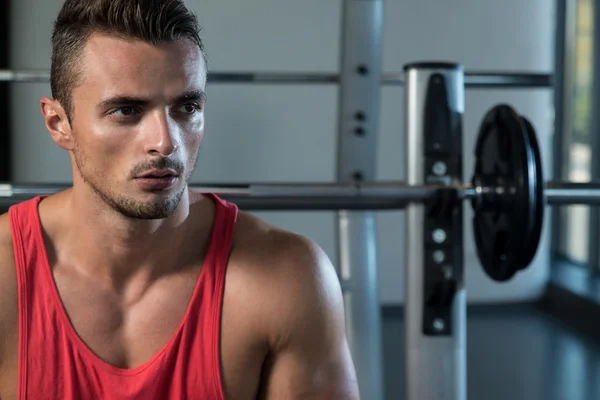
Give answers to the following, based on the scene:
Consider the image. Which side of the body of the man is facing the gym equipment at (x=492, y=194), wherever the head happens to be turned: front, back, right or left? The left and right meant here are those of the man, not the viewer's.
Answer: left

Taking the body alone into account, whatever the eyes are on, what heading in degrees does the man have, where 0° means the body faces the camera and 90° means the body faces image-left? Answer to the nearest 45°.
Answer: approximately 0°

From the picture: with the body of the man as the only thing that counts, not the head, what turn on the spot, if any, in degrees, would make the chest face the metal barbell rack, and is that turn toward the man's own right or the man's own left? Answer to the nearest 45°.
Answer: approximately 135° to the man's own left
